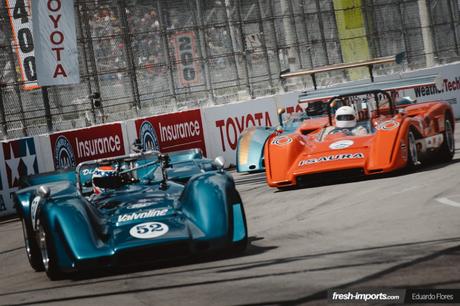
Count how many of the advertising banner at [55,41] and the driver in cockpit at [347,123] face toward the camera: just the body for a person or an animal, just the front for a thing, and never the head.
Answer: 2

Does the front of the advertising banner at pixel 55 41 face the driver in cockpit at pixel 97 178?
yes

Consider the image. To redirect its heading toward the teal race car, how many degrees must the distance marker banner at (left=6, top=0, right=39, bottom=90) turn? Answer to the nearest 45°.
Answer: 0° — it already faces it

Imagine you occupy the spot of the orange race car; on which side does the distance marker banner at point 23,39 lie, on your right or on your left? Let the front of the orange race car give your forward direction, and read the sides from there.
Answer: on your right

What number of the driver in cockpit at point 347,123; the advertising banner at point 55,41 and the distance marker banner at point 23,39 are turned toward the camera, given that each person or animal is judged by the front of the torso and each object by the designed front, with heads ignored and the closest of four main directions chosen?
3

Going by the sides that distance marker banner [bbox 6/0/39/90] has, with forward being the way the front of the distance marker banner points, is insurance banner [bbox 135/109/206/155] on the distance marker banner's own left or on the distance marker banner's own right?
on the distance marker banner's own left

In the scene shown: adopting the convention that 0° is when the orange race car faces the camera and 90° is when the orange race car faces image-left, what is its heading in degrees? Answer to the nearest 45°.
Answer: approximately 45°

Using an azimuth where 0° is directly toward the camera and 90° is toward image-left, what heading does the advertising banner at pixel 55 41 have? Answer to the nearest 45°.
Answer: approximately 0°

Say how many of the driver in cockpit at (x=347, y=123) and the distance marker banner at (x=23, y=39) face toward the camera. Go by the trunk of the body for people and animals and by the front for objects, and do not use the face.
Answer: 2

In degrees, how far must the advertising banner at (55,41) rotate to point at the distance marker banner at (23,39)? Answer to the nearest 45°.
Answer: approximately 135° to its right
